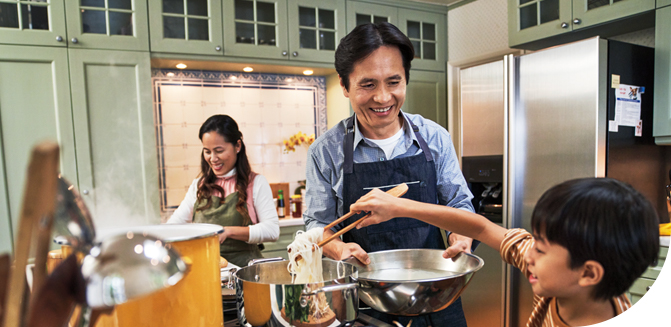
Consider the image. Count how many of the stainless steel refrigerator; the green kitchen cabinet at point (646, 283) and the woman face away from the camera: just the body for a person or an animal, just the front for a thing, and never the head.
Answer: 0

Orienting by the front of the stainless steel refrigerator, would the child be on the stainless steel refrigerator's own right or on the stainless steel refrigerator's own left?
on the stainless steel refrigerator's own left

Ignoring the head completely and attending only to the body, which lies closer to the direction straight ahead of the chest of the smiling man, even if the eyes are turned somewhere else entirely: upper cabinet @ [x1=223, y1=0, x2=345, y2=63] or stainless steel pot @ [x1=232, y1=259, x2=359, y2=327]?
the stainless steel pot

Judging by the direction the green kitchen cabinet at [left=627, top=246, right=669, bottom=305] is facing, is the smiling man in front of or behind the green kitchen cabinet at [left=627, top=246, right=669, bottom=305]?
in front

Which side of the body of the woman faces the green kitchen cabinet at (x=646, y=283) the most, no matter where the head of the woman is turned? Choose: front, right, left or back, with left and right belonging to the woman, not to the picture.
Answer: left

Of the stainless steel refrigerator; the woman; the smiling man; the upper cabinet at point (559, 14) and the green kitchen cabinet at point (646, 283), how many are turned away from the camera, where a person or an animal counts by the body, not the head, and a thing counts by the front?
0

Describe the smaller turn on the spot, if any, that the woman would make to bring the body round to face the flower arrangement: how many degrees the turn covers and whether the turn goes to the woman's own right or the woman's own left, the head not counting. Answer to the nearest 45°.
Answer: approximately 180°

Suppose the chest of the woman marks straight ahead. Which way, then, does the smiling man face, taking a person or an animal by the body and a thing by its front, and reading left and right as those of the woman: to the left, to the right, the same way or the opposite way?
the same way

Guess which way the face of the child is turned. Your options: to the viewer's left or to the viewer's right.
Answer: to the viewer's left

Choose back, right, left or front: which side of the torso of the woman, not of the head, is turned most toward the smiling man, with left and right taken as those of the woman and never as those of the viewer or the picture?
left

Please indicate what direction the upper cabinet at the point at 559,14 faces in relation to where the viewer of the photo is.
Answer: facing the viewer and to the left of the viewer

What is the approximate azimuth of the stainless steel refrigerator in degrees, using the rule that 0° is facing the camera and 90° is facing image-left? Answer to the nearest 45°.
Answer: approximately 45°

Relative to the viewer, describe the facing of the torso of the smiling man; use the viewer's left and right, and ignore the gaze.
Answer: facing the viewer

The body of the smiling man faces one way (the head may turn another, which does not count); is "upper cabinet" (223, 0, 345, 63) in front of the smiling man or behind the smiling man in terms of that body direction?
behind

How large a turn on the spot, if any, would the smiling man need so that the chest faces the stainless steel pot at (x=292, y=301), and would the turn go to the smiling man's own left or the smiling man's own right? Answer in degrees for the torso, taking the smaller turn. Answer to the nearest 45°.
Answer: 0° — they already face it
